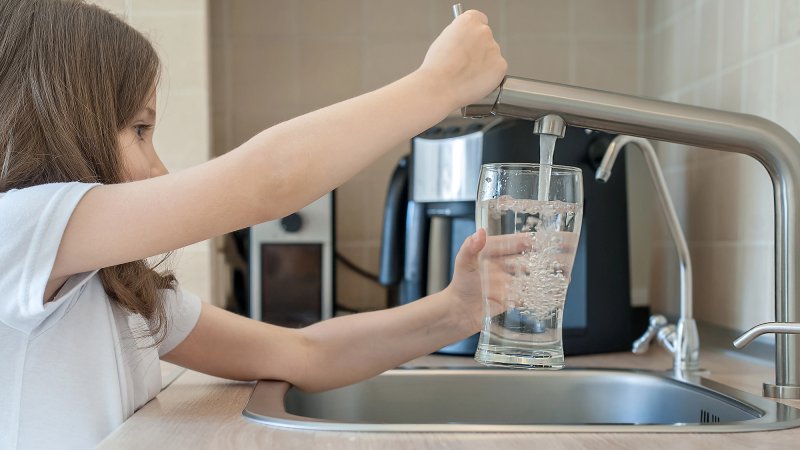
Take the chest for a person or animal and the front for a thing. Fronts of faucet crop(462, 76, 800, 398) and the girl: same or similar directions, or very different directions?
very different directions

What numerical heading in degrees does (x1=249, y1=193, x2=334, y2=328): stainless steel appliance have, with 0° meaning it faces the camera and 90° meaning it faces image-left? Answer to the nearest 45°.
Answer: approximately 0°

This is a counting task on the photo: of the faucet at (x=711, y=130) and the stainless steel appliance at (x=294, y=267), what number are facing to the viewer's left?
1

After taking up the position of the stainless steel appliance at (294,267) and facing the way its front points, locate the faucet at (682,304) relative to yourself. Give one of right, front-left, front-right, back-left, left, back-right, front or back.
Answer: front-left

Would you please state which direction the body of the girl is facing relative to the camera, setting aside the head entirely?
to the viewer's right

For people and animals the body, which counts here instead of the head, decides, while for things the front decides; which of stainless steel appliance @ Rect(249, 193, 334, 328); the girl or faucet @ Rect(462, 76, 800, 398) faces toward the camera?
the stainless steel appliance

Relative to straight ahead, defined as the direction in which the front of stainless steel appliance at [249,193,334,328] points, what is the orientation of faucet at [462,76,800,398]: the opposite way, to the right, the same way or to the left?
to the right

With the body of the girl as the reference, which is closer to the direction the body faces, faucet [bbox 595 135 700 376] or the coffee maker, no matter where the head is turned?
the faucet

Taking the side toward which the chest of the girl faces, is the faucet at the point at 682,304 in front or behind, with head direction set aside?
in front

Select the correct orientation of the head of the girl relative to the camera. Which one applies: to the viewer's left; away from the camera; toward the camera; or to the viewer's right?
to the viewer's right

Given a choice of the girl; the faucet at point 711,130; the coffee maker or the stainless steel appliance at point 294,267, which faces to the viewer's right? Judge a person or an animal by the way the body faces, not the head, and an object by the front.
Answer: the girl

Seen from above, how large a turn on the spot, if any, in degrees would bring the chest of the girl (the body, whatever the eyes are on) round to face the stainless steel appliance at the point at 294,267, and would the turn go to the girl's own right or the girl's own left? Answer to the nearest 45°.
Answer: approximately 90° to the girl's own left

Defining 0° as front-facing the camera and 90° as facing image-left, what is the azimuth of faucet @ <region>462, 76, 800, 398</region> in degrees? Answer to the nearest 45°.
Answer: approximately 90°

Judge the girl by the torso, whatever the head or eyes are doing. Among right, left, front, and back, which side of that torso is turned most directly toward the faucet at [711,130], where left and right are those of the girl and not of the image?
front

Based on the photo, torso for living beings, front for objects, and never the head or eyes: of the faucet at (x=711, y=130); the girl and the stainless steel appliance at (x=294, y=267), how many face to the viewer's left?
1
